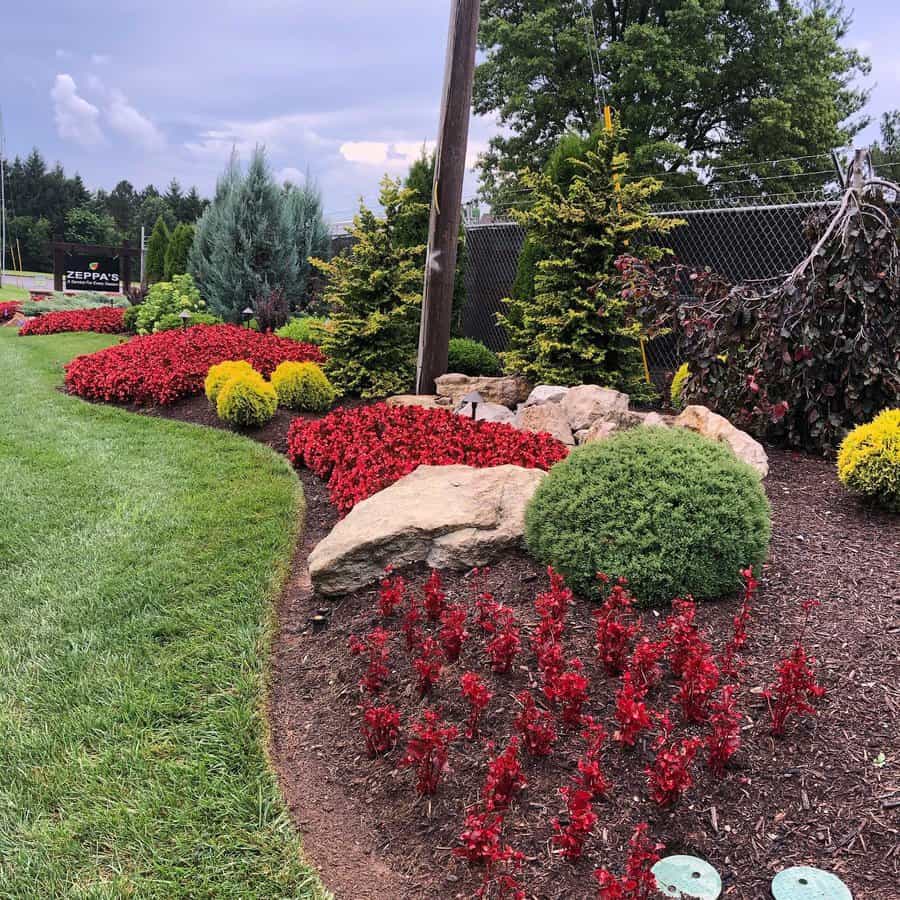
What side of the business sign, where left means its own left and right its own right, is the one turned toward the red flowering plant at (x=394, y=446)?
front

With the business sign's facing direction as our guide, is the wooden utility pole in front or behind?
in front

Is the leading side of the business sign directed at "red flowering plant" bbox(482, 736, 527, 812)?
yes

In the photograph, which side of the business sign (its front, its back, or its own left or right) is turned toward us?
front

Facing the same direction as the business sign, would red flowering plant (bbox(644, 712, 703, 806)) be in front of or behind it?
in front

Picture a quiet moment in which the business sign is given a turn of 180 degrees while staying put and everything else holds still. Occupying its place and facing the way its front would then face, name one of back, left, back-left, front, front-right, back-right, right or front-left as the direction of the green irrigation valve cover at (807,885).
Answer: back

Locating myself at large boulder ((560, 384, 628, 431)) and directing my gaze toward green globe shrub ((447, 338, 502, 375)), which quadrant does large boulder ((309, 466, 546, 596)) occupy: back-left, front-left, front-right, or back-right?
back-left

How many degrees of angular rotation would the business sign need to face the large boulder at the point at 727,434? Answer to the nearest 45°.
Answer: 0° — it already faces it

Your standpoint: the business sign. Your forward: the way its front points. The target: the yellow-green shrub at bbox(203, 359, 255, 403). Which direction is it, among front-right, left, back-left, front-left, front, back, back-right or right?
front

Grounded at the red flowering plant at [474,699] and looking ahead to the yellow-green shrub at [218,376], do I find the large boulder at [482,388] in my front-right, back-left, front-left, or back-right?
front-right

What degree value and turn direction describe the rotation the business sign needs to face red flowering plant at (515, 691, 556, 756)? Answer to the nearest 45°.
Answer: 0° — it already faces it

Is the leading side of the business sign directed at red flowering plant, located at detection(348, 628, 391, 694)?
yes

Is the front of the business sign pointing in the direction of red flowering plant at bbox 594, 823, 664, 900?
yes

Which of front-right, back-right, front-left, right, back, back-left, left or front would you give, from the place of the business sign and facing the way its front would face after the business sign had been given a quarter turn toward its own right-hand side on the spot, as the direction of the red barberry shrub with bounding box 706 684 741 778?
left

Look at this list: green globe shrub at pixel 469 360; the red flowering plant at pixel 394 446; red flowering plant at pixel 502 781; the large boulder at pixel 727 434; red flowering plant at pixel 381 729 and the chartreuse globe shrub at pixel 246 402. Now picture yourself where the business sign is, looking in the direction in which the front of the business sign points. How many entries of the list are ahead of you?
6

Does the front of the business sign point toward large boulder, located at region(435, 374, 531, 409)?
yes

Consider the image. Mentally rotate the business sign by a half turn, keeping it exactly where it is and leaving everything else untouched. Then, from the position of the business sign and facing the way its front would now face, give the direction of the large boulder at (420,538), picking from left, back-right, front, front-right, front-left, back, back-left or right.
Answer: back

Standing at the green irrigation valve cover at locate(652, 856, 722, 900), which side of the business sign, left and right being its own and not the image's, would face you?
front
